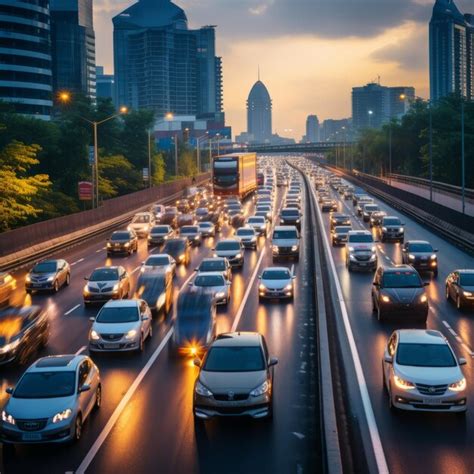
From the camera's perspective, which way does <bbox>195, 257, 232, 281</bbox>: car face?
toward the camera

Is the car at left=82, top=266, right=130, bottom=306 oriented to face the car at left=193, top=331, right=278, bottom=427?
no

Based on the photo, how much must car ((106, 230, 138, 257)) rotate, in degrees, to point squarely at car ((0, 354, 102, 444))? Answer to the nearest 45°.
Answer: approximately 45° to its left

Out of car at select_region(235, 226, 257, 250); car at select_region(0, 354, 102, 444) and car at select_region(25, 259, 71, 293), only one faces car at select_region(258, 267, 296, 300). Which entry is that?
car at select_region(235, 226, 257, 250)

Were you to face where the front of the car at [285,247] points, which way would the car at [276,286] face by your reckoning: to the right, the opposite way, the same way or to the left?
the same way

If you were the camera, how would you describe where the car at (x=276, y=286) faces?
facing the viewer

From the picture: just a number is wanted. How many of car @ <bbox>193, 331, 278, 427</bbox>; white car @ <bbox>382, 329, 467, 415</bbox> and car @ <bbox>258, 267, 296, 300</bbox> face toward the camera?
3

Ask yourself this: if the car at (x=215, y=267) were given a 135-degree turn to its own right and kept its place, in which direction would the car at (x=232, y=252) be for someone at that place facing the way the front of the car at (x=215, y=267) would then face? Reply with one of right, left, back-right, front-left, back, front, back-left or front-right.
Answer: front-right

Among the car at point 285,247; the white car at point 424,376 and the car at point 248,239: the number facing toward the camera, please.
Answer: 3

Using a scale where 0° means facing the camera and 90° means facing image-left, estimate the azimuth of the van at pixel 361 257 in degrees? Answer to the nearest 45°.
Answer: approximately 0°

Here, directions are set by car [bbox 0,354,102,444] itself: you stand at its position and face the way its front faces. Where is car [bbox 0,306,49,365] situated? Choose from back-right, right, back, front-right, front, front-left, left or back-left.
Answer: back-right

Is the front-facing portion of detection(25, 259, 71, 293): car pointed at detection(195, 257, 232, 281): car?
no

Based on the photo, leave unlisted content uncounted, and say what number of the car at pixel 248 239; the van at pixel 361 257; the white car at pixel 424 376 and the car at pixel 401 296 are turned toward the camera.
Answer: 4

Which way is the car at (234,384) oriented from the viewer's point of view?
toward the camera

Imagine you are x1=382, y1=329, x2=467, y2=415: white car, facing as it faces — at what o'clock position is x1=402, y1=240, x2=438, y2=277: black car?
The black car is roughly at 6 o'clock from the white car.

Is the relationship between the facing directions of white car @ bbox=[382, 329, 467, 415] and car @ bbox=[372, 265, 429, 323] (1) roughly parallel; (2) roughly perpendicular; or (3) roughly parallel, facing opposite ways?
roughly parallel

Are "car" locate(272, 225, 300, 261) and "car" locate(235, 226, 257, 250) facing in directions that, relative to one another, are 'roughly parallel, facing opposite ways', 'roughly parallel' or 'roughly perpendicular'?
roughly parallel

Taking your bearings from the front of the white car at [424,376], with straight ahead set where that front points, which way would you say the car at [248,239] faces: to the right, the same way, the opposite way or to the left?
the same way
